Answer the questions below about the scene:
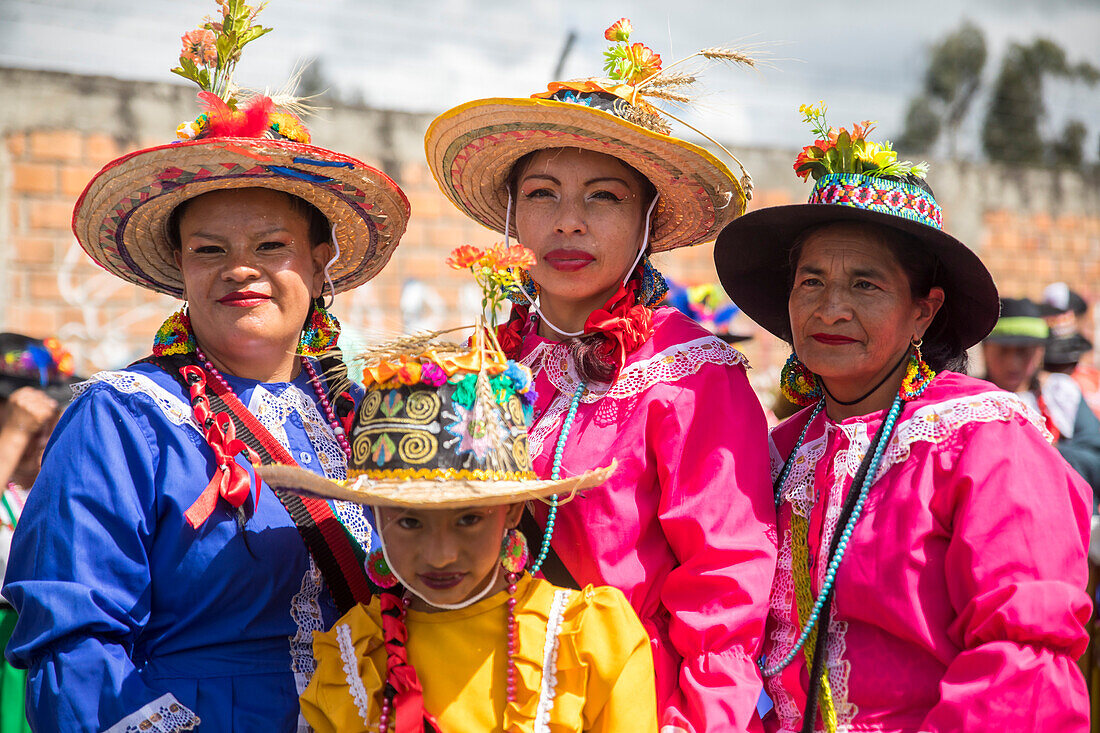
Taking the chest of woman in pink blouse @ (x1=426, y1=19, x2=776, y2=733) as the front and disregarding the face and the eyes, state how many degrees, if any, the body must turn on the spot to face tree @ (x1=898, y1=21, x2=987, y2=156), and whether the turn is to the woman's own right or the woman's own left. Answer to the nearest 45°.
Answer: approximately 135° to the woman's own right

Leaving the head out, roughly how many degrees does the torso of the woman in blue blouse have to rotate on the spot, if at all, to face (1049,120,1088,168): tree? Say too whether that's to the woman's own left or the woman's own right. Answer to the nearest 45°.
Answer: approximately 90° to the woman's own left

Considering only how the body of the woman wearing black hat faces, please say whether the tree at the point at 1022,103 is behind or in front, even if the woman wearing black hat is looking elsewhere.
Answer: behind

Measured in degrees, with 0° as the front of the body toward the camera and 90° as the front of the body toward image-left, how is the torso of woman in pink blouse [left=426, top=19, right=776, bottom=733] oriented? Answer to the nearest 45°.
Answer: approximately 45°

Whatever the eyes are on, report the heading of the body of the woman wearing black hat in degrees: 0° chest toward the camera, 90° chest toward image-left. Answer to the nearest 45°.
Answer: approximately 45°

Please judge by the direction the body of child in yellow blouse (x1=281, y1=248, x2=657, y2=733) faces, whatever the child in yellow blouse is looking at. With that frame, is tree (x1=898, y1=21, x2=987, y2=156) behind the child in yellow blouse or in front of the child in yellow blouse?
behind

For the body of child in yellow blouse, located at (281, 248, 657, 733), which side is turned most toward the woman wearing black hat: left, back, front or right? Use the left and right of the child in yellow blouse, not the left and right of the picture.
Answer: left

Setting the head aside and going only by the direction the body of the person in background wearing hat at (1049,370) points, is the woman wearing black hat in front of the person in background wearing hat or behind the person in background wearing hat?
in front

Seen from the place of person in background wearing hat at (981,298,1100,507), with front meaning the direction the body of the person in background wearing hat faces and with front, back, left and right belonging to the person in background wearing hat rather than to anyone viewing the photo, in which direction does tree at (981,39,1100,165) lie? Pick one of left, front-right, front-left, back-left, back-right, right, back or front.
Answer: back-right
